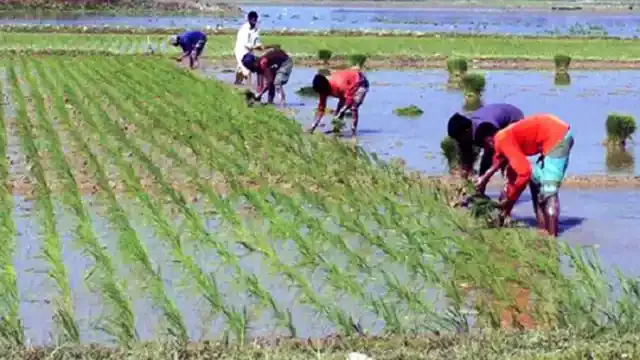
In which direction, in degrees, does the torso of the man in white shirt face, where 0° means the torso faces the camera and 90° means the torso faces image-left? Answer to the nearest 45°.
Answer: approximately 315°

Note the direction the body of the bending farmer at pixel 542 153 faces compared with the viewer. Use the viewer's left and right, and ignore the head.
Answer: facing to the left of the viewer

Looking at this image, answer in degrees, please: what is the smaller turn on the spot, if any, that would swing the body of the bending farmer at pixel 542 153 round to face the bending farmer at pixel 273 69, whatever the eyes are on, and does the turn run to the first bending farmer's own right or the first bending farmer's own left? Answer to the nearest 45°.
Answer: approximately 45° to the first bending farmer's own right

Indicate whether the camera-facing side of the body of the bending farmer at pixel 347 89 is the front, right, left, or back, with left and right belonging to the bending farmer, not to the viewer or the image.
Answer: left

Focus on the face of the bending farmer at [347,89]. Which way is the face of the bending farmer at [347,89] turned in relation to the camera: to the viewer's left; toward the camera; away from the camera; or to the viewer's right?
to the viewer's left

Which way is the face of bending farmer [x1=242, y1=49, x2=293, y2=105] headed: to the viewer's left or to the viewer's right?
to the viewer's left

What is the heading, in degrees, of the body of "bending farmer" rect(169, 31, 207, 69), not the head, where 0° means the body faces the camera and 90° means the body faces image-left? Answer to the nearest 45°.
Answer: approximately 90°

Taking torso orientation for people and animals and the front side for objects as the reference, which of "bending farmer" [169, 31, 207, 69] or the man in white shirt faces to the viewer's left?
the bending farmer

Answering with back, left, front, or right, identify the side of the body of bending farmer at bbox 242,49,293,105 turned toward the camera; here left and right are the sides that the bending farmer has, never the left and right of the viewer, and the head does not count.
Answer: left

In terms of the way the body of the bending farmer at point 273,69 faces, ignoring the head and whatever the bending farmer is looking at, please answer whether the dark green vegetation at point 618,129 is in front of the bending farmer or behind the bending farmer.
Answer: behind

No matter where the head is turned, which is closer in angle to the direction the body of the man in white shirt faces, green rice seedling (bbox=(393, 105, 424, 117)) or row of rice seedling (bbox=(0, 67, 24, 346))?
the green rice seedling
